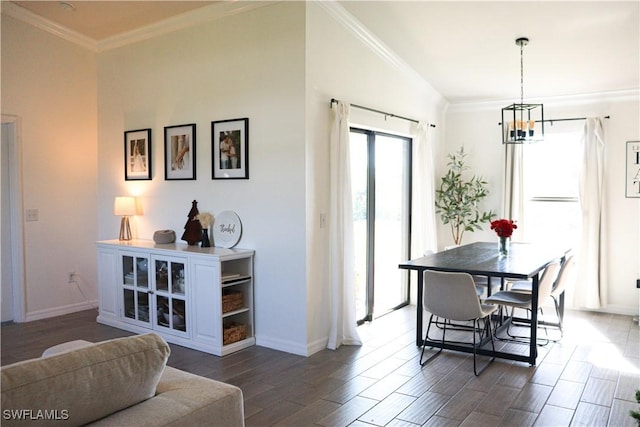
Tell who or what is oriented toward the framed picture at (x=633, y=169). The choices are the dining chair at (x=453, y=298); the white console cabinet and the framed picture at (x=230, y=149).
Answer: the dining chair

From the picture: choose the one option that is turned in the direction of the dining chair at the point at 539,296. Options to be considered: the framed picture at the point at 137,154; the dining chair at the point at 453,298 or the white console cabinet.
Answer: the dining chair at the point at 453,298

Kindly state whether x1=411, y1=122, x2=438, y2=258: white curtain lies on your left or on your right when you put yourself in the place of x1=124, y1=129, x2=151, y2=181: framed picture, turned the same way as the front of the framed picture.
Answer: on your left

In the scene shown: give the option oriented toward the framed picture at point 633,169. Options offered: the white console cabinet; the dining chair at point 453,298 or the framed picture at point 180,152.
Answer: the dining chair

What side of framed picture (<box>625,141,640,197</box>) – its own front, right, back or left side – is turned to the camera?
front

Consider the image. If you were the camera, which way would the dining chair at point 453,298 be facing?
facing away from the viewer and to the right of the viewer

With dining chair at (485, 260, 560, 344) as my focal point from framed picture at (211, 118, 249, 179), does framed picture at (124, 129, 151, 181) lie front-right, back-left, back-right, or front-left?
back-left

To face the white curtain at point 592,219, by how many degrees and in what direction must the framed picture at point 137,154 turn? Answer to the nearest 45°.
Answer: approximately 135° to its left

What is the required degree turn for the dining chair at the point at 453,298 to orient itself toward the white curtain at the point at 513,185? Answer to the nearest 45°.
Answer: approximately 45° to its left

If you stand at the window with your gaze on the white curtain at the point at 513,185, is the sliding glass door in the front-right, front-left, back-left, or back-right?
front-left

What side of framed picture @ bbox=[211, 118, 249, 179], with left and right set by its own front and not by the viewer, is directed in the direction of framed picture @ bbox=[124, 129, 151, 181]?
right

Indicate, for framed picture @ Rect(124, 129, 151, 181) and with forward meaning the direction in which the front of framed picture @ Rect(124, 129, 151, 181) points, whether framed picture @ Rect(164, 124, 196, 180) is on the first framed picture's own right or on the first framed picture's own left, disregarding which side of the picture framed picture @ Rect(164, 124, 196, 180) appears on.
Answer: on the first framed picture's own left

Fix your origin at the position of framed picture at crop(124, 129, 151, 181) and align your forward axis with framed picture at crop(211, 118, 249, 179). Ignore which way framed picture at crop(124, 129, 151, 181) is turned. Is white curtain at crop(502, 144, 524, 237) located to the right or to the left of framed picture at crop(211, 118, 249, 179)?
left

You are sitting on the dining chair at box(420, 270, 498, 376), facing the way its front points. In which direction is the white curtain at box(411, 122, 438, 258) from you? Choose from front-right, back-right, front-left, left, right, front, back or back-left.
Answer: front-left

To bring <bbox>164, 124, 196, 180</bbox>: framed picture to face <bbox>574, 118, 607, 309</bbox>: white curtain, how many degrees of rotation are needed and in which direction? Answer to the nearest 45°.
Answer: approximately 135° to its left
